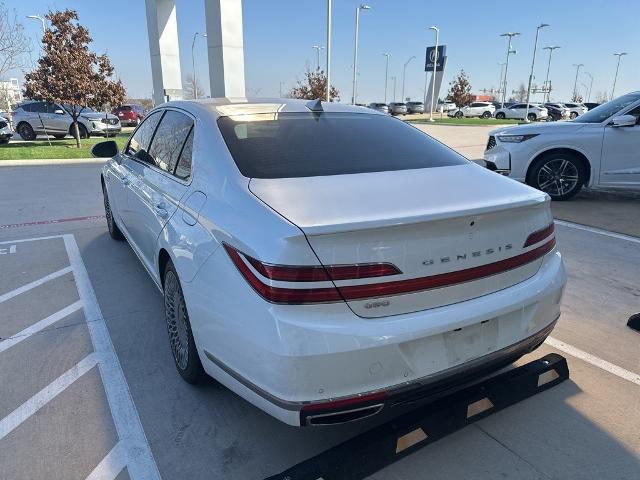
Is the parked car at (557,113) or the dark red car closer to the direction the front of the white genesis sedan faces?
the dark red car

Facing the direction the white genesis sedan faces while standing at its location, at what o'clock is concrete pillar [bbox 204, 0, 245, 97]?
The concrete pillar is roughly at 1 o'clock from the white genesis sedan.

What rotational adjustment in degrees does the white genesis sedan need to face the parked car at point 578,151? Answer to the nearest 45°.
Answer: approximately 90° to its right

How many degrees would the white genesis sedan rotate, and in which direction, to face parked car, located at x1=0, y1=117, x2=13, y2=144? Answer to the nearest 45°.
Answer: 0° — it already faces it

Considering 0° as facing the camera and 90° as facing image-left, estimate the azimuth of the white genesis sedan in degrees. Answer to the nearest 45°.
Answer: approximately 135°

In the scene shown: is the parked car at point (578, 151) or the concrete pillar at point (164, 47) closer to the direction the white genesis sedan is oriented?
the concrete pillar

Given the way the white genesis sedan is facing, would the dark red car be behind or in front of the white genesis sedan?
in front

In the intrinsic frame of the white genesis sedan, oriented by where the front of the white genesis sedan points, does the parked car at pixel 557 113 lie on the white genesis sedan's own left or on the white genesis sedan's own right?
on the white genesis sedan's own right

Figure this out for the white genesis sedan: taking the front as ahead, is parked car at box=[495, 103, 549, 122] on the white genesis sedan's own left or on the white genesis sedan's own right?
on the white genesis sedan's own right

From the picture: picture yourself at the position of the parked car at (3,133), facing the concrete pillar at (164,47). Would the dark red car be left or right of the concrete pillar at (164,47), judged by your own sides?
left

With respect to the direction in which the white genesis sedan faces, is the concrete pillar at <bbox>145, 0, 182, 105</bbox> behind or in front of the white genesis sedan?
in front
